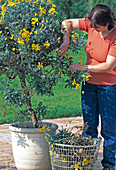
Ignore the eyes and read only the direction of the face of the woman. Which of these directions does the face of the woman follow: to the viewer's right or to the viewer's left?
to the viewer's left

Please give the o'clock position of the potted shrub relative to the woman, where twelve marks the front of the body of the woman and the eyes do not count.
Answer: The potted shrub is roughly at 1 o'clock from the woman.

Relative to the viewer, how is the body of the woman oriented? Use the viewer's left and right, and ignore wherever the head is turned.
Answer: facing the viewer and to the left of the viewer
